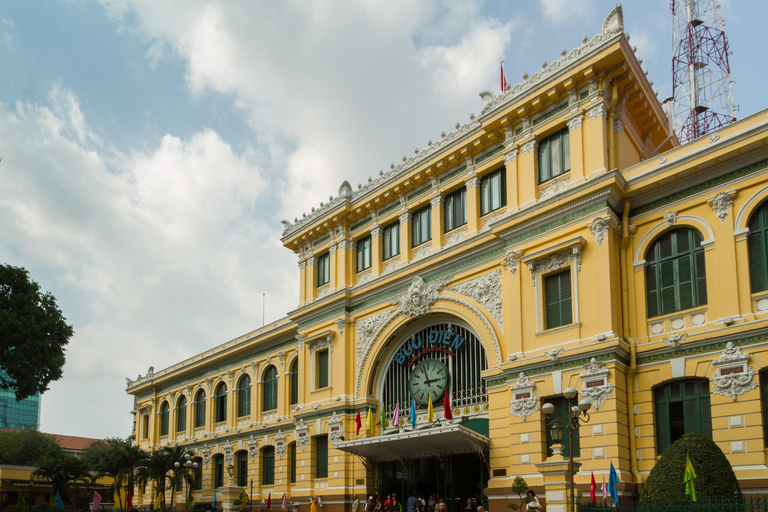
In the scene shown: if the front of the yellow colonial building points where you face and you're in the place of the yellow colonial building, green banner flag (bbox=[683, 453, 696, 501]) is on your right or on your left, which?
on your left

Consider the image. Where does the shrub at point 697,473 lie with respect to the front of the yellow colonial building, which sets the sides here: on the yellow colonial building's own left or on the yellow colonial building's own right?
on the yellow colonial building's own left

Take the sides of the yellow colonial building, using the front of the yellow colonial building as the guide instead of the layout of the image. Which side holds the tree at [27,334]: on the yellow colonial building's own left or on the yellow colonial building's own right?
on the yellow colonial building's own right

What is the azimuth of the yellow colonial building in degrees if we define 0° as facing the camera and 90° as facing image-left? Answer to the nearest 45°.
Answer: approximately 45°
